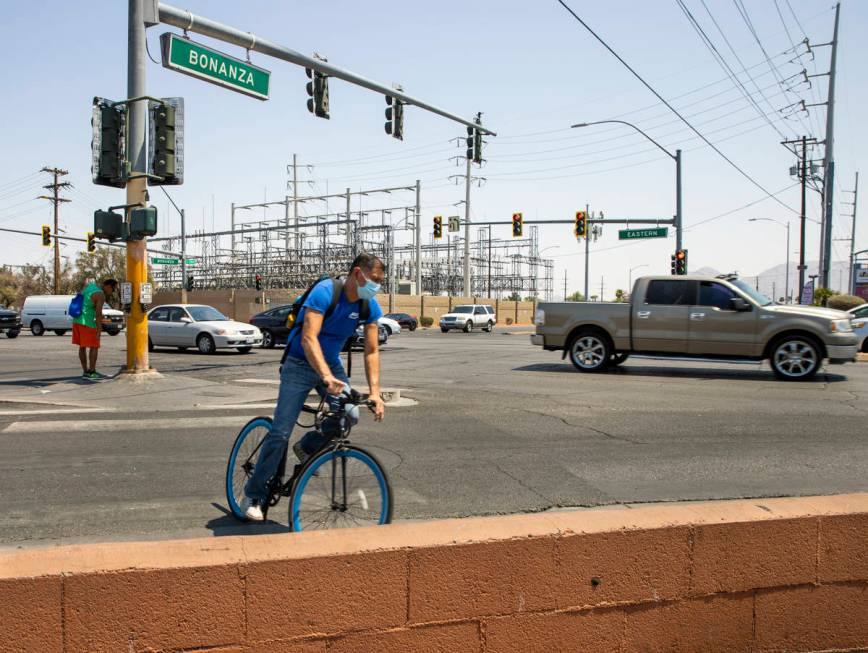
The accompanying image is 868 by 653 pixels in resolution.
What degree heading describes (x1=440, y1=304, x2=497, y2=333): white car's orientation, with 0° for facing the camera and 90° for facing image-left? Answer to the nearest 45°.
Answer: approximately 45°

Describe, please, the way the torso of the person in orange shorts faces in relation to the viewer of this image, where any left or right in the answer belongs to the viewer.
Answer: facing to the right of the viewer

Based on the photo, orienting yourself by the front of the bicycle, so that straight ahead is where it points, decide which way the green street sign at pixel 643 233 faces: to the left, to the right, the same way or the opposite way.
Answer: to the right

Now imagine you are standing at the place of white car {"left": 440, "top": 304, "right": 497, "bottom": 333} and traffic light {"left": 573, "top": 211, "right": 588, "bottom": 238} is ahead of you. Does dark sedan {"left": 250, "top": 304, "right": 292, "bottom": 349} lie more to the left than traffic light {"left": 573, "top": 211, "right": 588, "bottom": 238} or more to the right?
right

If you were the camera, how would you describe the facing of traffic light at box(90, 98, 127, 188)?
facing away from the viewer and to the left of the viewer

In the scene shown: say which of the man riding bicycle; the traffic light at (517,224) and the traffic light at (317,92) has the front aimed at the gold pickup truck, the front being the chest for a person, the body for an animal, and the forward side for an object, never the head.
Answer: the traffic light at (517,224)

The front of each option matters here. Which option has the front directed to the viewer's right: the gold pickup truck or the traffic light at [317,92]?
the gold pickup truck

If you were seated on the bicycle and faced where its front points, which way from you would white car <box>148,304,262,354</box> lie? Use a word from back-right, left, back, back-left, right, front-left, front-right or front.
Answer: back-left

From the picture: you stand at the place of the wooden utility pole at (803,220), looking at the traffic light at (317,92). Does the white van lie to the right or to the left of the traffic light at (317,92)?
right
